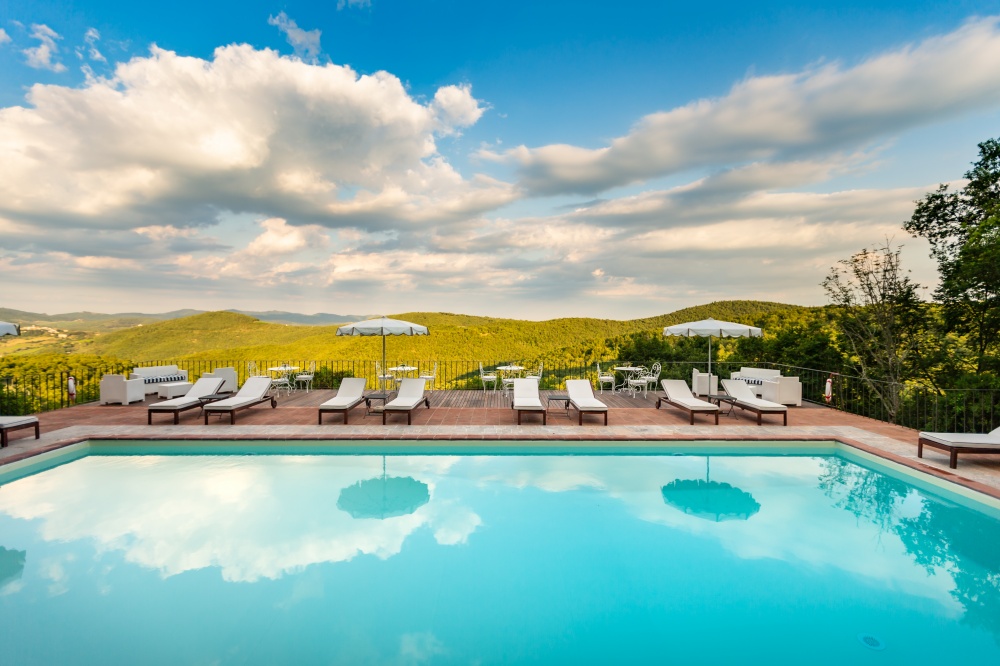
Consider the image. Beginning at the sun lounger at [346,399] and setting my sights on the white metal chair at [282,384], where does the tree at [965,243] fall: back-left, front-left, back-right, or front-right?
back-right

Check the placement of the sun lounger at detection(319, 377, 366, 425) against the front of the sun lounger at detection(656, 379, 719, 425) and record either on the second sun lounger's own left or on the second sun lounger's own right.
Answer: on the second sun lounger's own right

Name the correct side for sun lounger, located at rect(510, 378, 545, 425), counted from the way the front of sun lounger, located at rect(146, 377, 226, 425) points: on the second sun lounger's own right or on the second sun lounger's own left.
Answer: on the second sun lounger's own left

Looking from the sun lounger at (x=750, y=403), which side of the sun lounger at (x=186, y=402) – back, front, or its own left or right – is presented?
left

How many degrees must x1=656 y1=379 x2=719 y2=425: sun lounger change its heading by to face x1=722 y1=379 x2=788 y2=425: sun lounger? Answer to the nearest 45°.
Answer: approximately 45° to its left

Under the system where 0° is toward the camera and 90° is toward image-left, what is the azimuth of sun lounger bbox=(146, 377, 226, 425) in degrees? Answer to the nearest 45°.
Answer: approximately 45°

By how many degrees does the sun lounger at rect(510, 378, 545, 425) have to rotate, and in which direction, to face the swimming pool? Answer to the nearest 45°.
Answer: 0° — it already faces it
